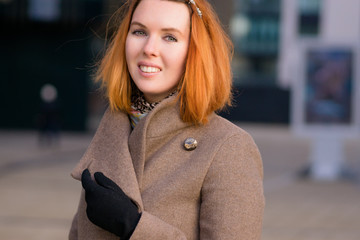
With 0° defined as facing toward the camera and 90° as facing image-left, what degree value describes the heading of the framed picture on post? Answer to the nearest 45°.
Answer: approximately 0°

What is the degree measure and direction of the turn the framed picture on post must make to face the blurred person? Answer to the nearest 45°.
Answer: approximately 135° to its right

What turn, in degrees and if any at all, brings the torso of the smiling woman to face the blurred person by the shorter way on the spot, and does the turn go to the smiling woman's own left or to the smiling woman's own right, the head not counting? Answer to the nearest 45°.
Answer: approximately 135° to the smiling woman's own right

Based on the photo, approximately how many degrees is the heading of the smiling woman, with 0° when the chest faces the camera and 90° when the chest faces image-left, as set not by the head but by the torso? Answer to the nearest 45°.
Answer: approximately 45°

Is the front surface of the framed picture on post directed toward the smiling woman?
yes

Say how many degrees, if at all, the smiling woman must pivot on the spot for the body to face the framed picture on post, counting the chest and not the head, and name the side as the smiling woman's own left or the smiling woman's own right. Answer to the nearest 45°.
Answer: approximately 135° to the smiling woman's own right
